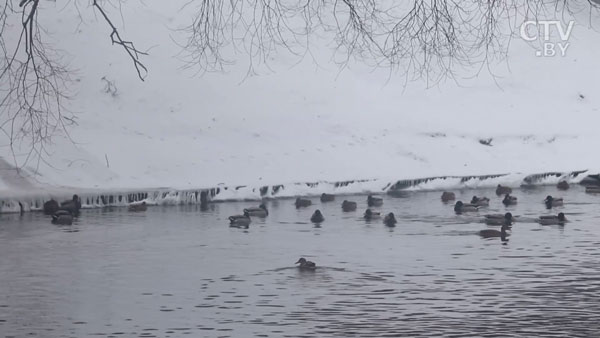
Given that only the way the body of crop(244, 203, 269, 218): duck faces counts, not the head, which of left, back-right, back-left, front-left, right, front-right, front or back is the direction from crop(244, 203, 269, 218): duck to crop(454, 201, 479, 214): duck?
front

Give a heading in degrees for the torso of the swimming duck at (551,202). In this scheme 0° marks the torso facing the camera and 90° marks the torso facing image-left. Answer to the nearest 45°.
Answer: approximately 90°

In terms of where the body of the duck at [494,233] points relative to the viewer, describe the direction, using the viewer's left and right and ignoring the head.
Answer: facing to the right of the viewer

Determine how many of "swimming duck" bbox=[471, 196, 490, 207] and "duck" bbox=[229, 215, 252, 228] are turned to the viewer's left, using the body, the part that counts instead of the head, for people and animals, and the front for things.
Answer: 1

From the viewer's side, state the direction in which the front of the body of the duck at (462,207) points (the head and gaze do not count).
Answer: to the viewer's left
